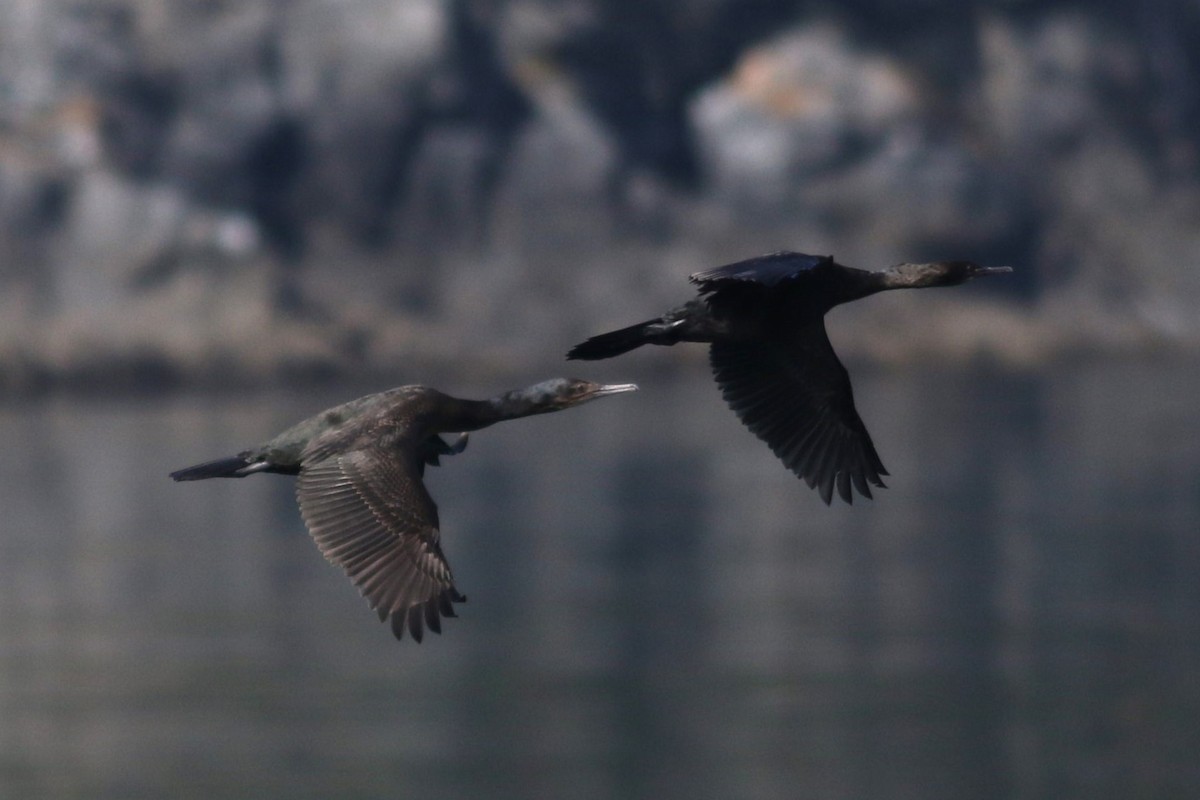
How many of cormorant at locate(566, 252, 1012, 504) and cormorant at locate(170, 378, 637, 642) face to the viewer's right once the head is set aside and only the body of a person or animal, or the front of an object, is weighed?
2

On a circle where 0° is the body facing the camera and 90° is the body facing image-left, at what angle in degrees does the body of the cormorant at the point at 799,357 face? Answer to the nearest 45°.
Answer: approximately 270°

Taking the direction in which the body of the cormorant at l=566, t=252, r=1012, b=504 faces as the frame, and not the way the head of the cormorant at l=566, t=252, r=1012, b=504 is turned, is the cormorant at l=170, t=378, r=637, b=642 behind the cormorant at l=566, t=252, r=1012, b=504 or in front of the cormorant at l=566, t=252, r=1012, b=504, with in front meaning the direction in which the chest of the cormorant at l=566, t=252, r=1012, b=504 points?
behind

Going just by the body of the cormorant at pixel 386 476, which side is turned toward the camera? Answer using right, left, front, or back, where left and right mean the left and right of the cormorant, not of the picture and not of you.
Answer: right

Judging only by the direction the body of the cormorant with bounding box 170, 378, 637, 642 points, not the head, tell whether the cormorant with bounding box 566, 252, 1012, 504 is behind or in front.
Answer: in front
